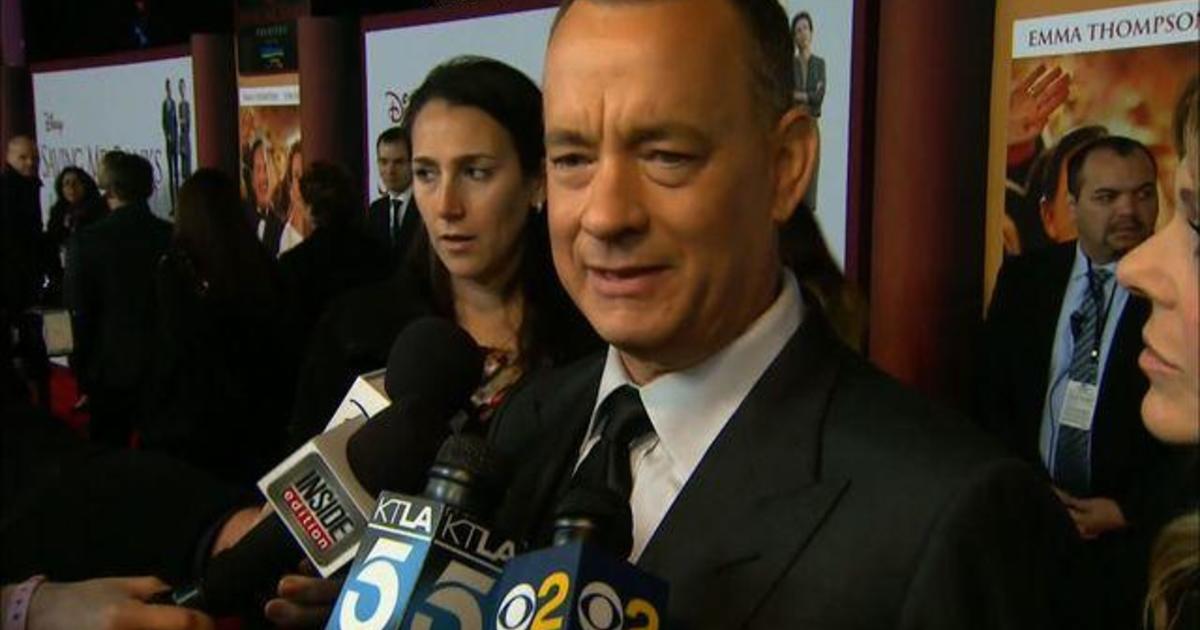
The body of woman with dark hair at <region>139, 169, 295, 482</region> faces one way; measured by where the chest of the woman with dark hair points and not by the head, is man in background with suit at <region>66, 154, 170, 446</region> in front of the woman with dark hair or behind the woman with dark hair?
in front

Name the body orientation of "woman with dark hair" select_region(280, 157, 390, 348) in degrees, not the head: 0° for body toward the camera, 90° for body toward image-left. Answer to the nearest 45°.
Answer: approximately 135°

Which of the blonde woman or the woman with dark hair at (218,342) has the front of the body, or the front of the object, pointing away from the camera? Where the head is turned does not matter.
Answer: the woman with dark hair

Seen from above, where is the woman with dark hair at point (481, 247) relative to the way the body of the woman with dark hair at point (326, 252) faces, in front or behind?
behind

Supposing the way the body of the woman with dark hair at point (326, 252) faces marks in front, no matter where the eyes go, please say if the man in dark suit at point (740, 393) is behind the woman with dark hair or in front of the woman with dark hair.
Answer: behind

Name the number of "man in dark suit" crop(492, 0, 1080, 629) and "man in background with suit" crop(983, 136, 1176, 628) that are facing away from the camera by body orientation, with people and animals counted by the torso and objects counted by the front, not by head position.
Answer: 0

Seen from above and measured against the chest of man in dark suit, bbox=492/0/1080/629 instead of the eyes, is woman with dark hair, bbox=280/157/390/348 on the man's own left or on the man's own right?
on the man's own right

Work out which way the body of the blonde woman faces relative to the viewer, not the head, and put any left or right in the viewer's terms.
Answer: facing to the left of the viewer

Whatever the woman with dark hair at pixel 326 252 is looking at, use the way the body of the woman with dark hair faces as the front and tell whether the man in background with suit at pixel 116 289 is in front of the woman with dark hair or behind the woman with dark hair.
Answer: in front

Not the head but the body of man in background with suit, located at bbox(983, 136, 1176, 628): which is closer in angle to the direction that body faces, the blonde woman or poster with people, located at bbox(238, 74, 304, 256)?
the blonde woman

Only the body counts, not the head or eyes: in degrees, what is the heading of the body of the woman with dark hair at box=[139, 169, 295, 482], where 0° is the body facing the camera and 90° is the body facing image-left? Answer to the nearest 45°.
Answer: approximately 180°
